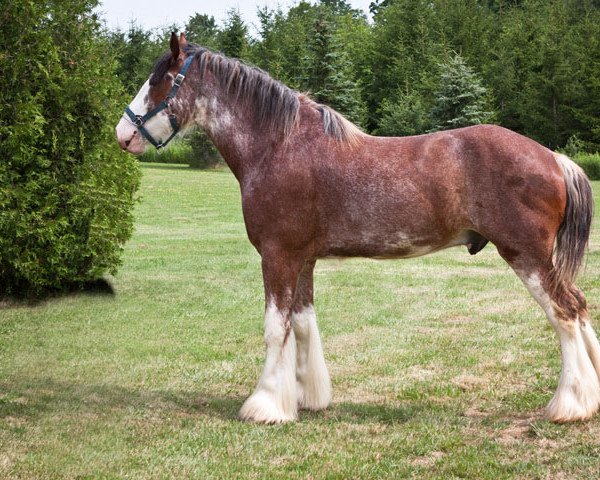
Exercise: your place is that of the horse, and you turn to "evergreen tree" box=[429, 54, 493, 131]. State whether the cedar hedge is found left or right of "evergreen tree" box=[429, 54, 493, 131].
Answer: left

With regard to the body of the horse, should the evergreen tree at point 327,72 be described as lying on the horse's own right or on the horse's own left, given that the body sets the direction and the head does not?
on the horse's own right

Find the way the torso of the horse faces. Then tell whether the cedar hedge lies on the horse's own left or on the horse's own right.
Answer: on the horse's own right

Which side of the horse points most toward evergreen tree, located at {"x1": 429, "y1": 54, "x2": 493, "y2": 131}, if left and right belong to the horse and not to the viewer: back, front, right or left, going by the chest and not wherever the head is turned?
right

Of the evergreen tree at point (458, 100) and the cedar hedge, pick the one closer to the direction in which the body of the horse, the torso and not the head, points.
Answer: the cedar hedge

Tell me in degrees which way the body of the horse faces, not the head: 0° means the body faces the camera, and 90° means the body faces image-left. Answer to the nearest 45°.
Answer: approximately 90°

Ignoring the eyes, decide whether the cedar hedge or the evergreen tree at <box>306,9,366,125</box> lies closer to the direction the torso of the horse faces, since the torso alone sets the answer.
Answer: the cedar hedge

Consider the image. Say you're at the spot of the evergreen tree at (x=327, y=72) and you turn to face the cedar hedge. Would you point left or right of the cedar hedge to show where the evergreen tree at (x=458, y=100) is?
left
